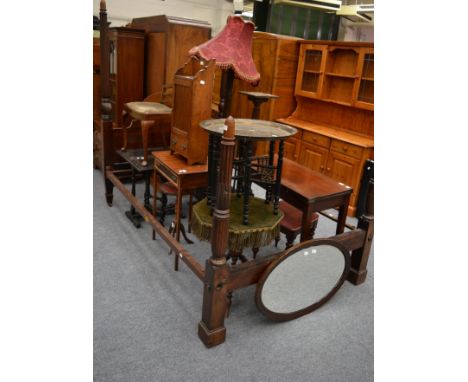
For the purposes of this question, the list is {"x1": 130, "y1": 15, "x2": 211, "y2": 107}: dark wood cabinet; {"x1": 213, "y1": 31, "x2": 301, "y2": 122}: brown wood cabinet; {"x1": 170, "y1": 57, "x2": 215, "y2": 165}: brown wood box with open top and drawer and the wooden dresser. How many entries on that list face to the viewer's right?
0

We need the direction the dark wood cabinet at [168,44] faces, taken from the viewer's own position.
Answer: facing the viewer and to the left of the viewer

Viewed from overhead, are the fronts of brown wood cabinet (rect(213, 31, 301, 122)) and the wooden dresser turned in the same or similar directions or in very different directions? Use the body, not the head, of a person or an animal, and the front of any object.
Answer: same or similar directions

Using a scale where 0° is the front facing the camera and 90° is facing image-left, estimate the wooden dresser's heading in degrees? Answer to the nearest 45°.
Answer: approximately 45°

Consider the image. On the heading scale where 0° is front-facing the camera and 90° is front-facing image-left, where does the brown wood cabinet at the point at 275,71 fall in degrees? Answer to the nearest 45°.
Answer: approximately 45°

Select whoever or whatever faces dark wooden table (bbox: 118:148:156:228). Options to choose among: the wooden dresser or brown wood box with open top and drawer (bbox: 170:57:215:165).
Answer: the wooden dresser

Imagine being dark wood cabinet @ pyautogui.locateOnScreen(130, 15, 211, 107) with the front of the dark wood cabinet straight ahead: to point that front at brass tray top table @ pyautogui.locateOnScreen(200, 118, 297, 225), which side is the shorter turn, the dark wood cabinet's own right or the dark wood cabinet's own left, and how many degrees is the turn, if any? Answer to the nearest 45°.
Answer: approximately 45° to the dark wood cabinet's own left

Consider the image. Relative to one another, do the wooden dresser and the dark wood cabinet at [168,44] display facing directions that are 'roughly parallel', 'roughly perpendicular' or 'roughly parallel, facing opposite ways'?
roughly parallel

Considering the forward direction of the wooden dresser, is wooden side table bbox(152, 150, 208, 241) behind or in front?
in front

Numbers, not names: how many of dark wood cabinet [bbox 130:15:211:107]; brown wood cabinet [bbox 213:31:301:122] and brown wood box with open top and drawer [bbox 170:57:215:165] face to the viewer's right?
0
